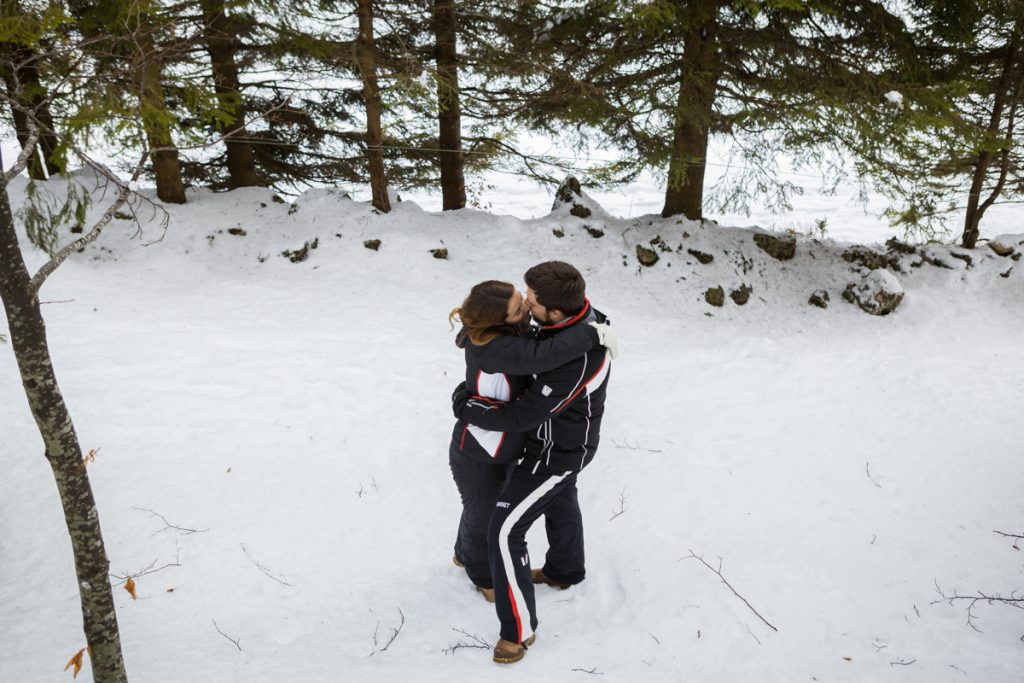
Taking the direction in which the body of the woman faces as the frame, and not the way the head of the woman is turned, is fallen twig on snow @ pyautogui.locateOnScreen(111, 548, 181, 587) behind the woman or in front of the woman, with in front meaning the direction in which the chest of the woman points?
behind

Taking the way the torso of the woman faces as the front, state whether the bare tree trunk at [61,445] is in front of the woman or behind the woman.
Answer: behind

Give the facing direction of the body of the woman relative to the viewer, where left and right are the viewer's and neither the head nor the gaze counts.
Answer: facing to the right of the viewer

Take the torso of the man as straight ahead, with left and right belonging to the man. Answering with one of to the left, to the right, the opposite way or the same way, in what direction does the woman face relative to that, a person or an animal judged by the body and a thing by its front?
the opposite way

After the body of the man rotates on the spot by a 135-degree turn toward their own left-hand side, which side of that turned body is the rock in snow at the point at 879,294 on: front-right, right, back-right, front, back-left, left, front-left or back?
left

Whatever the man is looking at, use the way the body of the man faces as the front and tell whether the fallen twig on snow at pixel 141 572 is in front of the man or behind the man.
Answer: in front

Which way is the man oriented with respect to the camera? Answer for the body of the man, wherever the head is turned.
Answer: to the viewer's left
